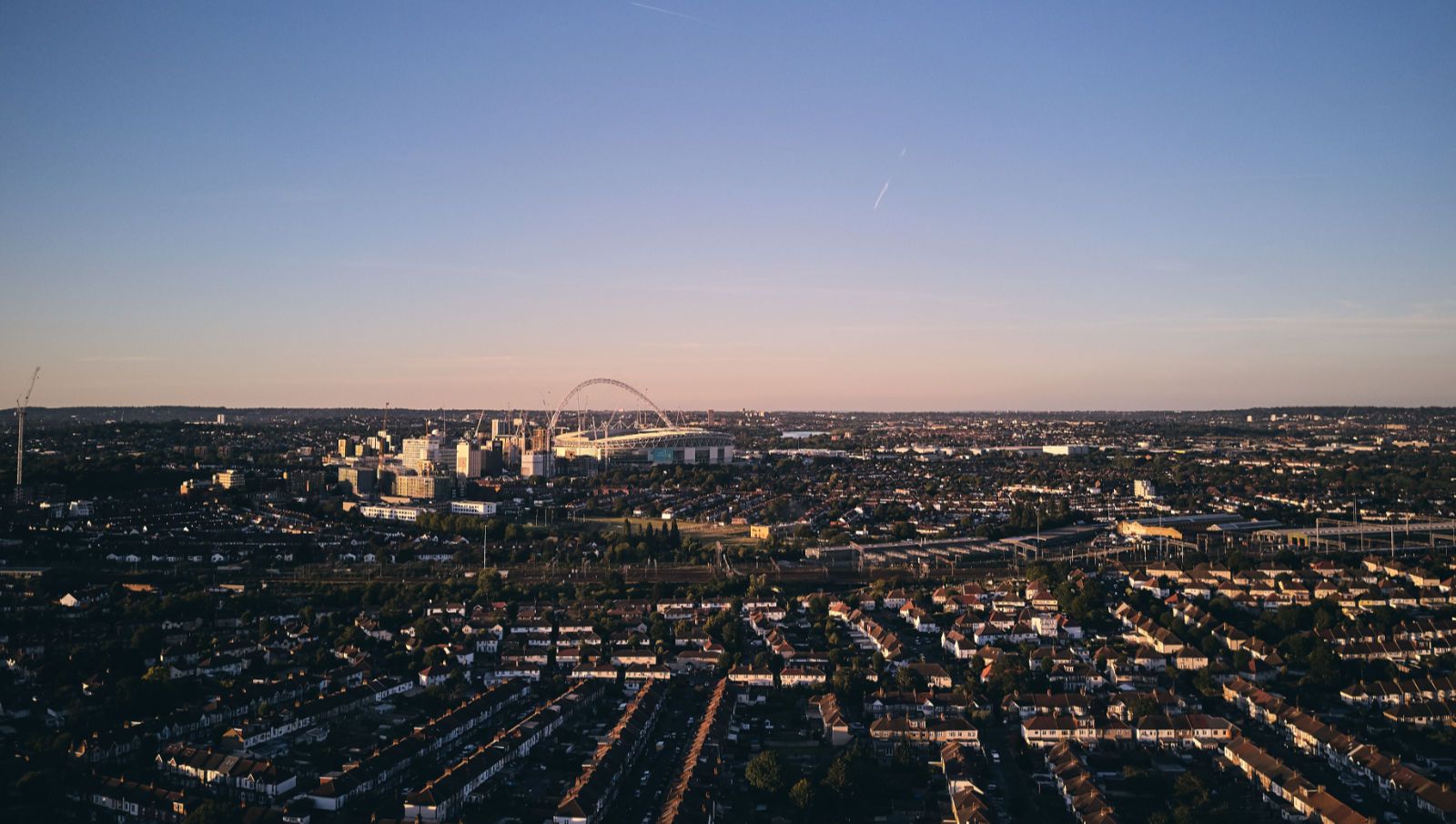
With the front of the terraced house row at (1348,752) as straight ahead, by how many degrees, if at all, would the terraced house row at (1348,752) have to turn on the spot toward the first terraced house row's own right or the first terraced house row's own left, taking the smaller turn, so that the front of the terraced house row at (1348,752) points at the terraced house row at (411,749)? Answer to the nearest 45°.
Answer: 0° — it already faces it

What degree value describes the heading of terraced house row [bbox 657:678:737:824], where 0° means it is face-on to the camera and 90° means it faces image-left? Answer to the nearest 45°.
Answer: approximately 90°

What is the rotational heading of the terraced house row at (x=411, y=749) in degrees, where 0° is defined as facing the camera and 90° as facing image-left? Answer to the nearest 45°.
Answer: approximately 315°

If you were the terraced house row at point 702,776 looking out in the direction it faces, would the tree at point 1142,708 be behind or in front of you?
behind

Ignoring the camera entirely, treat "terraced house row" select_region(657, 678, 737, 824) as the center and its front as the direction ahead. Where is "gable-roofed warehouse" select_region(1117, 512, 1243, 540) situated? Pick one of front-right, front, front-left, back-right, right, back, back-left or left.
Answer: back-right

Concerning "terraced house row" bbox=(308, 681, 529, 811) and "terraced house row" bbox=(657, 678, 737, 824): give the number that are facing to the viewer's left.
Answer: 1

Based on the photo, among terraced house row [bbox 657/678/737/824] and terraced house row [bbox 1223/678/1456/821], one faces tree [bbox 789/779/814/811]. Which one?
terraced house row [bbox 1223/678/1456/821]
